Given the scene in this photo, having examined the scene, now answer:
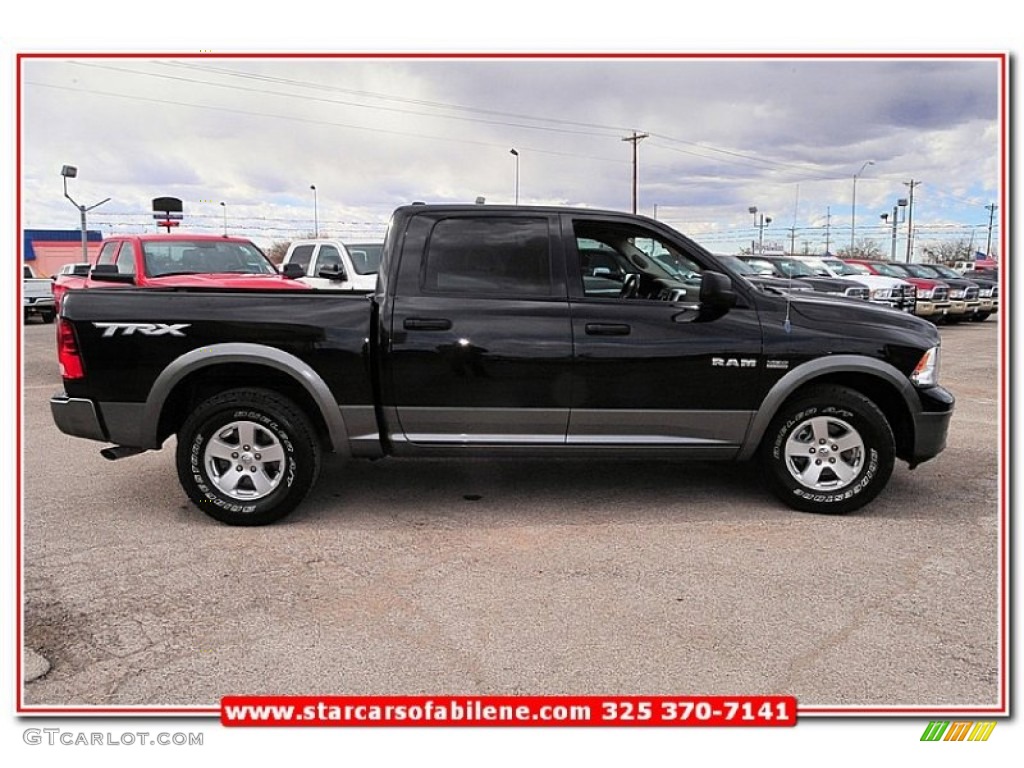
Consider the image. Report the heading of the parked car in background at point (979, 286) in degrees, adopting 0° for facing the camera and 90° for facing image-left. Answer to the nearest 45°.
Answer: approximately 315°

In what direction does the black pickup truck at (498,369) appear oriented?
to the viewer's right

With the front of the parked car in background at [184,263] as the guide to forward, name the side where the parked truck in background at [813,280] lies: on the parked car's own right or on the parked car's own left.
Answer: on the parked car's own left

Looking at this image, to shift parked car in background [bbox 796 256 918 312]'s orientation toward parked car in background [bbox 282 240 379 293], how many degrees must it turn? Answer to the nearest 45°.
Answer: approximately 90° to its right

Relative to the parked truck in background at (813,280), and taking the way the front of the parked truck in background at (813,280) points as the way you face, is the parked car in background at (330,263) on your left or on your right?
on your right
